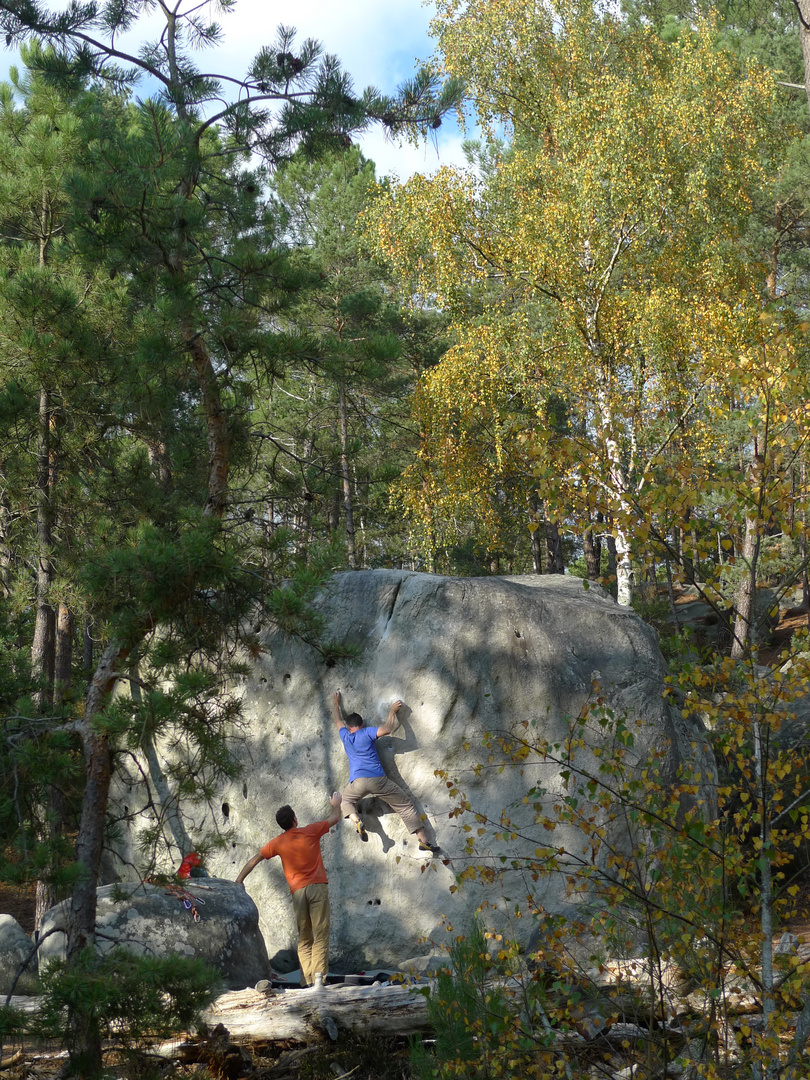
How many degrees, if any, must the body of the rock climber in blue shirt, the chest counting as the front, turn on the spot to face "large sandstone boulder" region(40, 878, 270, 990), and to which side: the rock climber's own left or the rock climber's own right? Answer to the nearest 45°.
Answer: approximately 135° to the rock climber's own left

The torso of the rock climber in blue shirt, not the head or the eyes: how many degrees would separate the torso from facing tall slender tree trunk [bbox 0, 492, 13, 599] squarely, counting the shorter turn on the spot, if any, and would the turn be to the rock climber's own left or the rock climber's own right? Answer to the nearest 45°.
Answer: approximately 45° to the rock climber's own left

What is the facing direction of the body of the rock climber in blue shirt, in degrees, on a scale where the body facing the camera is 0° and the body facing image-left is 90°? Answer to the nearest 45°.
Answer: approximately 180°

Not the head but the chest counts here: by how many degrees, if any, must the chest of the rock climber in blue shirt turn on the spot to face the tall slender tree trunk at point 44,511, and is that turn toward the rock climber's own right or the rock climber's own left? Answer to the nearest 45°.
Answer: approximately 90° to the rock climber's own left

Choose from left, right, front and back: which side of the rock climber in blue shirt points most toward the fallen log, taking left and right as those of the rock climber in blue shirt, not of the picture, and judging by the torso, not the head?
back

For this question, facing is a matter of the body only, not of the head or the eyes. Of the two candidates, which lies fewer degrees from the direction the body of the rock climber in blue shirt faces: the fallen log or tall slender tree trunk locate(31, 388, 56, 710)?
the tall slender tree trunk
